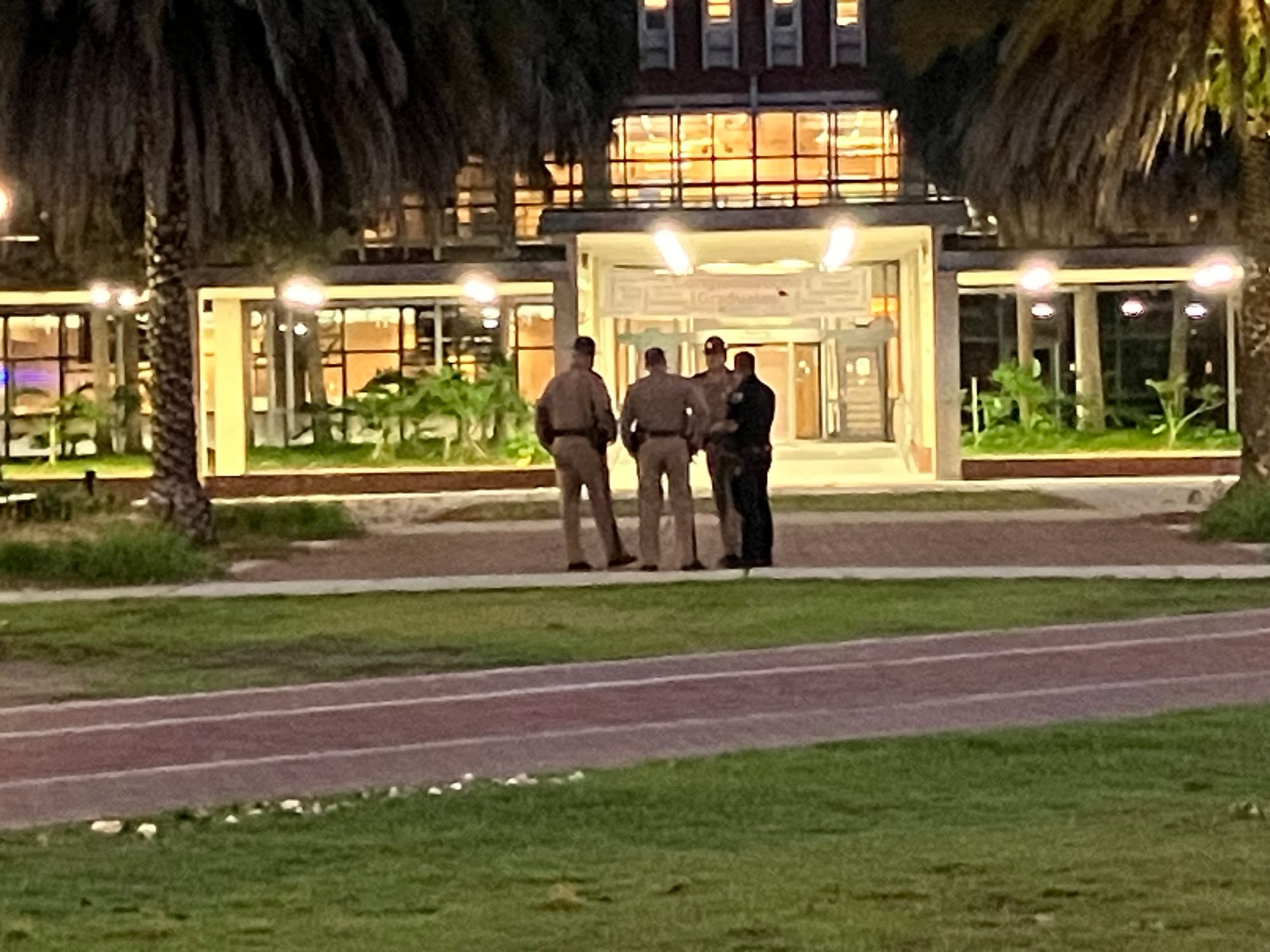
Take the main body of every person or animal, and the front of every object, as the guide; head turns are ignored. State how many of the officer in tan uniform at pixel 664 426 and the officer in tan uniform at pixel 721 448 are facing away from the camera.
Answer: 1

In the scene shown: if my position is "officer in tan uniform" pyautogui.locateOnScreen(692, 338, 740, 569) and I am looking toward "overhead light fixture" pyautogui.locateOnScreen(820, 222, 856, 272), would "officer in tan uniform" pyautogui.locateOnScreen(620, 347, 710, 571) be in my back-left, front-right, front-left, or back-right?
back-left

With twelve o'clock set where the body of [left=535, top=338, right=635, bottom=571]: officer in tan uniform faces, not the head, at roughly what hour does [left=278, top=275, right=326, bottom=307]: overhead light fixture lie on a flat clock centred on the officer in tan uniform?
The overhead light fixture is roughly at 10 o'clock from the officer in tan uniform.

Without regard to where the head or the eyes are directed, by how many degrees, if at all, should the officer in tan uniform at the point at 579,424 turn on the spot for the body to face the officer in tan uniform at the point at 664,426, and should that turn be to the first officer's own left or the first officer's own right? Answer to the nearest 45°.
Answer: approximately 45° to the first officer's own right

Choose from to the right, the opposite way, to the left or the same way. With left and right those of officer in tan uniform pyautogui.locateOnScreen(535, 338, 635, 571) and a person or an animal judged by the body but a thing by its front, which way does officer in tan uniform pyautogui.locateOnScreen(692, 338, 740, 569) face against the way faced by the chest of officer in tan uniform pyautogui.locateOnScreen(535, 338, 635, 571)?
the opposite way

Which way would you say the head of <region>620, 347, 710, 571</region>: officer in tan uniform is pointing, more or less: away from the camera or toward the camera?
away from the camera

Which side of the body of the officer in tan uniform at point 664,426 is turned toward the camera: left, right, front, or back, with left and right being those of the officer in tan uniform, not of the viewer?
back

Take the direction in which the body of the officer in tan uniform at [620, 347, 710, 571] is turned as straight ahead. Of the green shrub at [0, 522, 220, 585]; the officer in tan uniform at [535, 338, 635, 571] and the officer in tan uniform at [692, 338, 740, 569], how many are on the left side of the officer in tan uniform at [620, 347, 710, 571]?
2

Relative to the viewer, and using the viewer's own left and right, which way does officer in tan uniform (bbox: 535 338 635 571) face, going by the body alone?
facing away from the viewer and to the right of the viewer

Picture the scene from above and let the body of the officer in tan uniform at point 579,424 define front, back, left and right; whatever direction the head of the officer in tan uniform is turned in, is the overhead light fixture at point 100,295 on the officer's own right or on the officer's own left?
on the officer's own left

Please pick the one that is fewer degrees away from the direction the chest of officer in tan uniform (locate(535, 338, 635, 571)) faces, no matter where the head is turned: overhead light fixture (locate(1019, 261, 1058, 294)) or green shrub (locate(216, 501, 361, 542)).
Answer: the overhead light fixture

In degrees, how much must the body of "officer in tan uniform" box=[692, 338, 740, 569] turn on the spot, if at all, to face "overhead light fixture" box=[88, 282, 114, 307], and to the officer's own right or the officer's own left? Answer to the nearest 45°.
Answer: approximately 90° to the officer's own right
